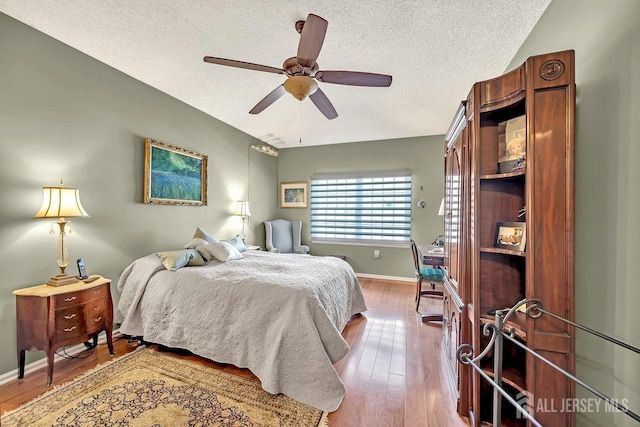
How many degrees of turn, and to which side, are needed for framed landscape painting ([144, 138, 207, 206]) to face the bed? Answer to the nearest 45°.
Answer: approximately 45° to its right

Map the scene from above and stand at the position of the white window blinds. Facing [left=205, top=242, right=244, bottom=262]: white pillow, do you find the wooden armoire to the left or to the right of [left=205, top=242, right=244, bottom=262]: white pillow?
left

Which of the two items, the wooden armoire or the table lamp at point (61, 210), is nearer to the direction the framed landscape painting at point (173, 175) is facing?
the wooden armoire

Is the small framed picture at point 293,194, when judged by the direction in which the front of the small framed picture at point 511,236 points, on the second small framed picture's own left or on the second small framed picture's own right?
on the second small framed picture's own right

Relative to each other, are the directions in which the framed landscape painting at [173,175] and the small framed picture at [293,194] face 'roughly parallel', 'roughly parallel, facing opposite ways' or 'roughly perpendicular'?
roughly perpendicular

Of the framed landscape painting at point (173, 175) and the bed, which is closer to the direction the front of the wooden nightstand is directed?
the bed

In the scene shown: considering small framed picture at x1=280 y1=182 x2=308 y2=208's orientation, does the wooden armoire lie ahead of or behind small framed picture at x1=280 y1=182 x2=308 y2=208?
ahead

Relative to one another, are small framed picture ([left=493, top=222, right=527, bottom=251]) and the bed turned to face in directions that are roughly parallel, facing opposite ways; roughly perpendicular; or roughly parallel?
roughly perpendicular

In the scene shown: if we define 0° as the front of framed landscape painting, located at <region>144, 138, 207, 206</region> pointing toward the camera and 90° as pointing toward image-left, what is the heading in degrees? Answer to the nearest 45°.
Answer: approximately 315°

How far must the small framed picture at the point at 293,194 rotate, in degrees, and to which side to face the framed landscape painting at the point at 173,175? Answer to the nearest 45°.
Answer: approximately 45° to its right
